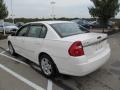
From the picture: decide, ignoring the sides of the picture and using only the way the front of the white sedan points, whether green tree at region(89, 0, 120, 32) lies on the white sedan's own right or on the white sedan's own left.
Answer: on the white sedan's own right

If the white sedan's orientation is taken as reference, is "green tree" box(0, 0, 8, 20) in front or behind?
in front

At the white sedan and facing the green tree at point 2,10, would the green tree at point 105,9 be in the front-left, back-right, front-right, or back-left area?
front-right

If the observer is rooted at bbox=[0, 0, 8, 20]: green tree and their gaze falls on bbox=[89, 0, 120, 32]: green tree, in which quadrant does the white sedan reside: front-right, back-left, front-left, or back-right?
front-right

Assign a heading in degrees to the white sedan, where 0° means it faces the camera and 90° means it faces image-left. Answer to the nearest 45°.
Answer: approximately 135°

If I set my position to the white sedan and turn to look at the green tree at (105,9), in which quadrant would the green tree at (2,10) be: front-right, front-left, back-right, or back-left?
front-left
